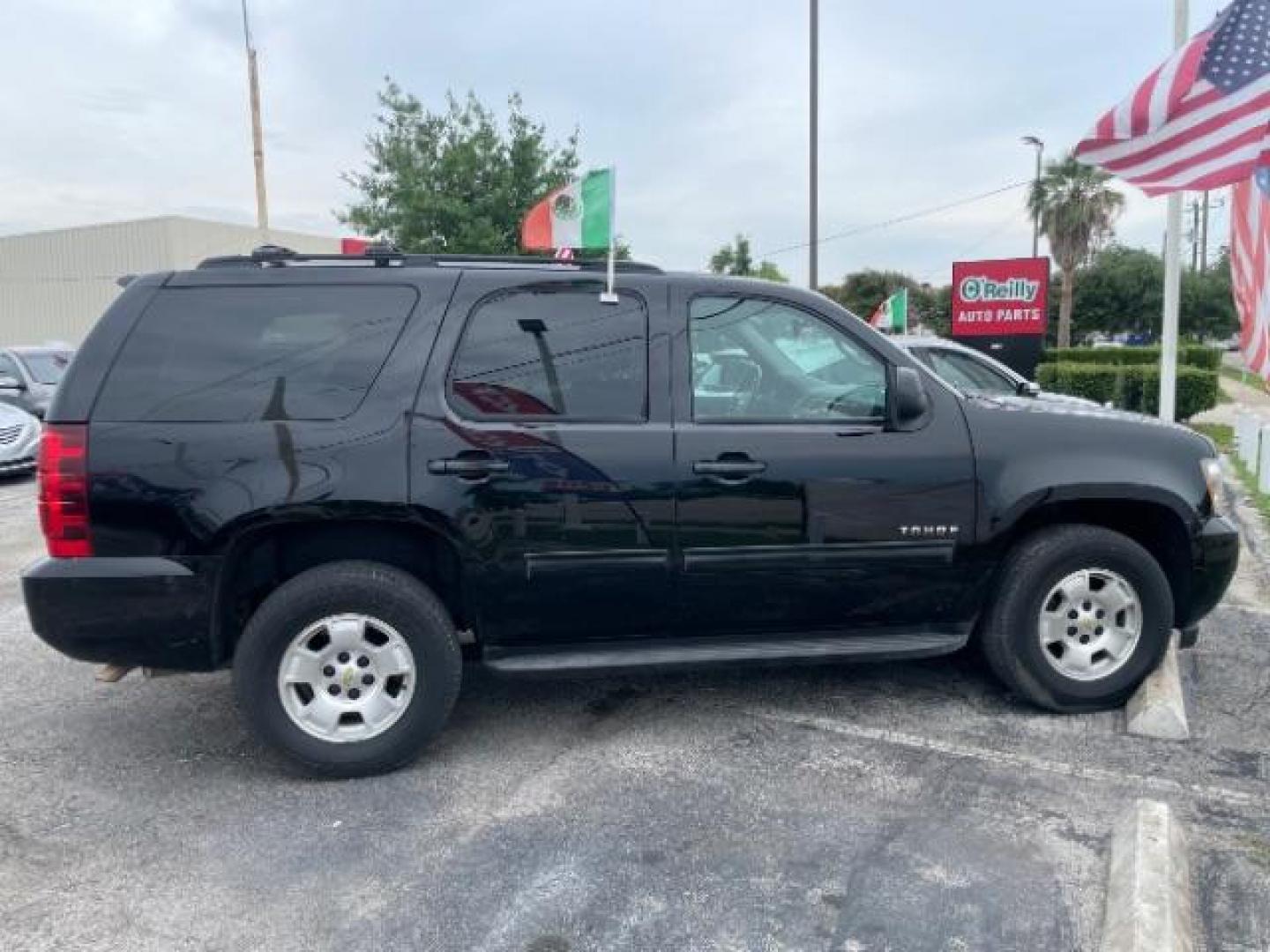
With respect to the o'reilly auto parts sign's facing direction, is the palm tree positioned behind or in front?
behind

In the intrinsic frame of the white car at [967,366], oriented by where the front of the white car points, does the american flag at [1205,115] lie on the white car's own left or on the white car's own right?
on the white car's own right

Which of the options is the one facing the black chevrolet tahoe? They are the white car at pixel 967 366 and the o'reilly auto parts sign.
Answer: the o'reilly auto parts sign

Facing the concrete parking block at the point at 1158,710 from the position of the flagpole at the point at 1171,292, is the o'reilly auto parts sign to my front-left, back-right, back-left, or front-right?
back-right

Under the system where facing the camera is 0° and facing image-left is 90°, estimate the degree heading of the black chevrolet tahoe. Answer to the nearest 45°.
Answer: approximately 270°

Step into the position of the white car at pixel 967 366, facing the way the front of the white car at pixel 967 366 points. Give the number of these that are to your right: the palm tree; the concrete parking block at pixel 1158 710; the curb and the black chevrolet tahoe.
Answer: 3

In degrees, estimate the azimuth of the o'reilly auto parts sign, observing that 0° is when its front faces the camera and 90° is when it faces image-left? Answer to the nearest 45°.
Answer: approximately 0°

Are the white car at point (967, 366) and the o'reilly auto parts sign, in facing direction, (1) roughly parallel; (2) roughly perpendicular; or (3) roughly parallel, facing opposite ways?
roughly perpendicular

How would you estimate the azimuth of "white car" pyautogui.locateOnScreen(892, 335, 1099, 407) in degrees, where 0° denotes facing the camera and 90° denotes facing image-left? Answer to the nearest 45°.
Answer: approximately 270°
